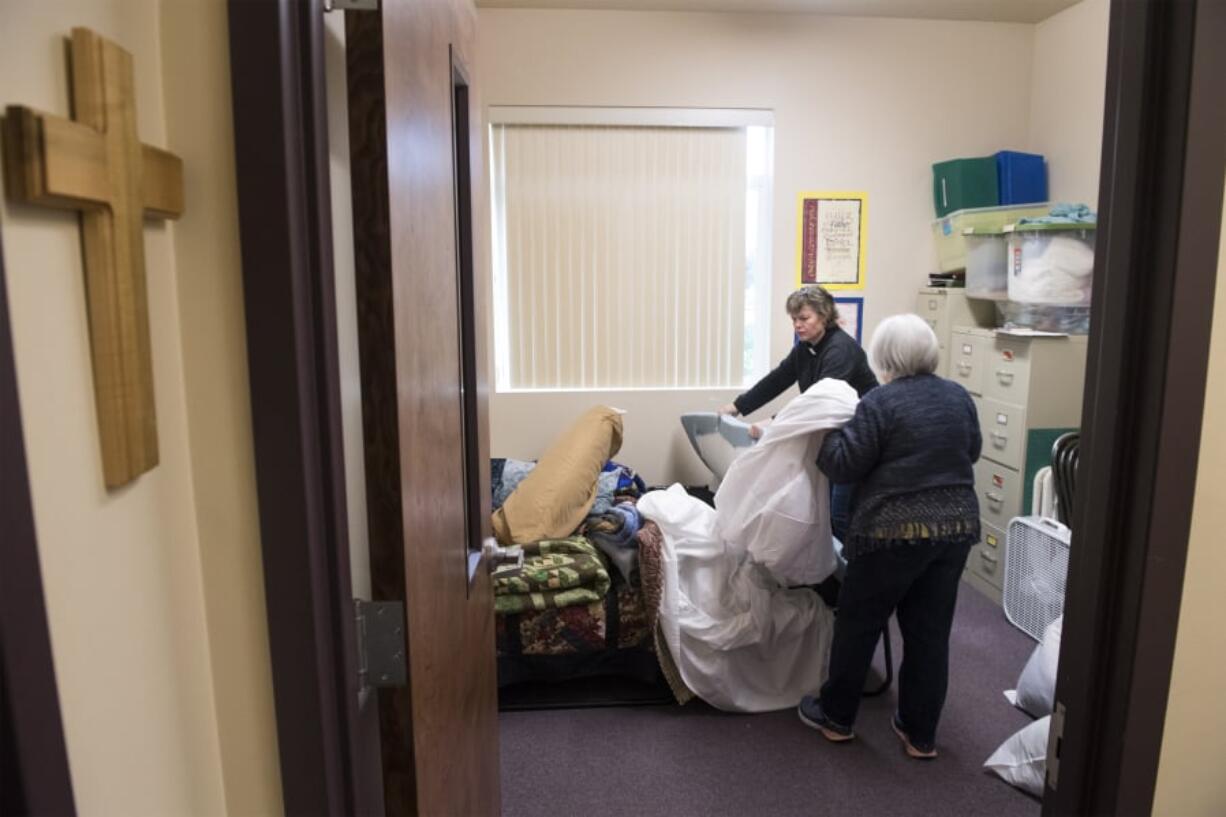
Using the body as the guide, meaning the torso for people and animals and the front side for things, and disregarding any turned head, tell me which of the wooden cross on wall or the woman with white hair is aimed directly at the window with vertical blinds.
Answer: the woman with white hair

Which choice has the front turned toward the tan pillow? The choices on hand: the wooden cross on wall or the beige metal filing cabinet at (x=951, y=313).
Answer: the beige metal filing cabinet

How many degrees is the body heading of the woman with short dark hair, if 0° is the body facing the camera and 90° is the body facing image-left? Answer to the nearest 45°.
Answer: approximately 45°

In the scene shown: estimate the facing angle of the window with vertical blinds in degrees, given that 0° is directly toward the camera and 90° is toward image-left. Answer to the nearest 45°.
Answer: approximately 0°

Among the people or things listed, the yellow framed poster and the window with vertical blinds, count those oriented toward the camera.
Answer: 2

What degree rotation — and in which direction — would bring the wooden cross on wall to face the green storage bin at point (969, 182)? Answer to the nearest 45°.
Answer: approximately 90° to its left

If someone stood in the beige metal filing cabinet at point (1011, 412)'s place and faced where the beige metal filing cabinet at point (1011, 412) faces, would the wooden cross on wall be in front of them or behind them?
in front

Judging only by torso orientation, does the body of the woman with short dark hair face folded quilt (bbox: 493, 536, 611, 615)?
yes

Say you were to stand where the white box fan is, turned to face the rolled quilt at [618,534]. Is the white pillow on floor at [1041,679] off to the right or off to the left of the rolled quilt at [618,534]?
left

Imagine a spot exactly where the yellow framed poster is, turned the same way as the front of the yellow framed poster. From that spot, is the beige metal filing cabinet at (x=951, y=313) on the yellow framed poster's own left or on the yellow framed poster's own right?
on the yellow framed poster's own left

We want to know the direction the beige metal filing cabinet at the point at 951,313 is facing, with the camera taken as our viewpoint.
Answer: facing the viewer and to the left of the viewer

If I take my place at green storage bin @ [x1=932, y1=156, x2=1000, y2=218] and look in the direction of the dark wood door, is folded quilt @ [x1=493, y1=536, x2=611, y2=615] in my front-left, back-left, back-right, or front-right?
front-right

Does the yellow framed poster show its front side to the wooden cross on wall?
yes

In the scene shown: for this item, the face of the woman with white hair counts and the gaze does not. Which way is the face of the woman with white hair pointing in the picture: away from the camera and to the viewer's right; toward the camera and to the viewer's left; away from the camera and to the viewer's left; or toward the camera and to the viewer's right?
away from the camera and to the viewer's left

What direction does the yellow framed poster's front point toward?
toward the camera

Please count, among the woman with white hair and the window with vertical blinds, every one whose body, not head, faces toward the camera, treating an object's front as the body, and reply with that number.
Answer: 1
